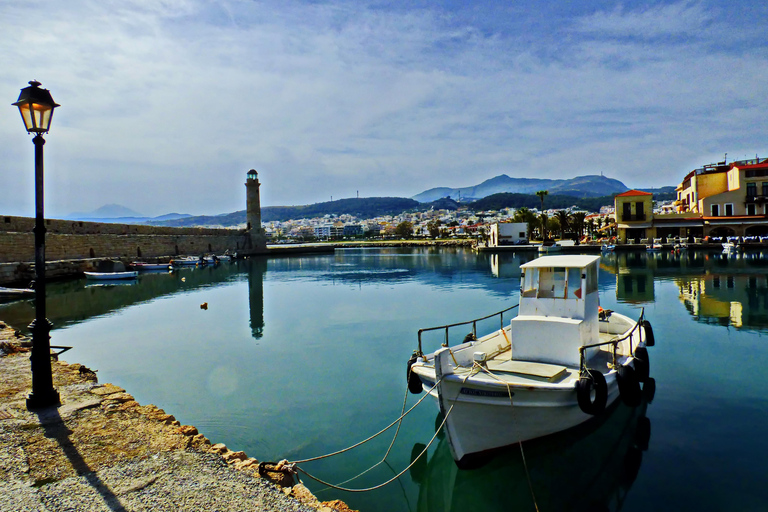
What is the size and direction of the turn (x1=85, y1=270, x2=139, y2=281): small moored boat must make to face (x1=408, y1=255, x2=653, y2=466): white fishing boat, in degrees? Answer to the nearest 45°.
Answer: approximately 90° to its left

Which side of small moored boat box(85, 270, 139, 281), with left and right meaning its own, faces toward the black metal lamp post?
left

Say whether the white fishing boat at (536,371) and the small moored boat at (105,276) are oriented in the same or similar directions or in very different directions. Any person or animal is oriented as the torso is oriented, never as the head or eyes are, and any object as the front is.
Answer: same or similar directions

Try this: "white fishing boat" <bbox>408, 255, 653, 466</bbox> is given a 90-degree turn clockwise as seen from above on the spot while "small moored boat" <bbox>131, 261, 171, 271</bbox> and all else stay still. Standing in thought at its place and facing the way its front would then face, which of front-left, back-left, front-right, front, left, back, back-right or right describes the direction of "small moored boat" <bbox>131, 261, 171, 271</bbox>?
front

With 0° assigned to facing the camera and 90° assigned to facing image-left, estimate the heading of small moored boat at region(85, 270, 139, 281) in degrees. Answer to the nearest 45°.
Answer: approximately 90°

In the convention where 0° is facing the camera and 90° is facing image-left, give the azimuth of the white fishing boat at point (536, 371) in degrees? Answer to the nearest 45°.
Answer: approximately 45°

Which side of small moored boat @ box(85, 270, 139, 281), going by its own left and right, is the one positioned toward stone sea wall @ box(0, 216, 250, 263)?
right

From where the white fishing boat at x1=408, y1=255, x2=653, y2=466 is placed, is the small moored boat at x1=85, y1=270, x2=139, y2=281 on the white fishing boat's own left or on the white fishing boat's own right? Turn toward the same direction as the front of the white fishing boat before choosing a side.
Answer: on the white fishing boat's own right
